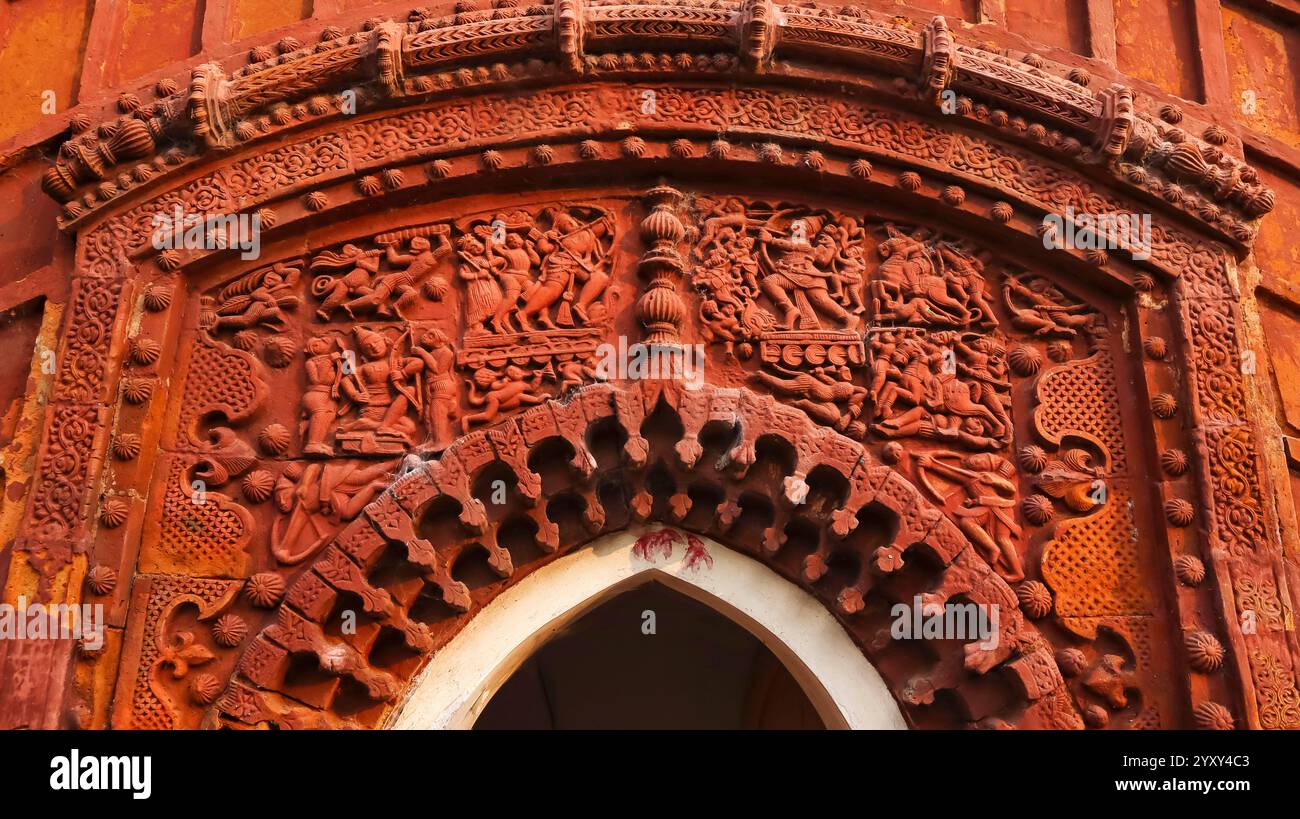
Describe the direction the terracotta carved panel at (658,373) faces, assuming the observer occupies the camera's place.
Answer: facing the viewer
